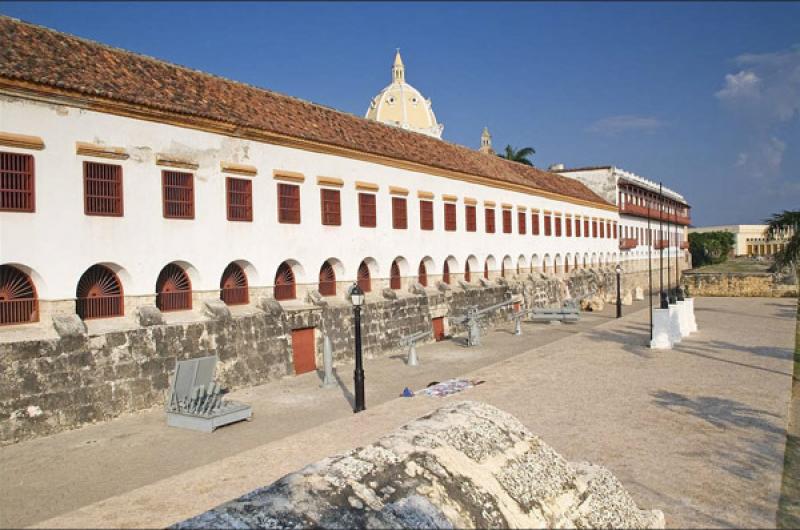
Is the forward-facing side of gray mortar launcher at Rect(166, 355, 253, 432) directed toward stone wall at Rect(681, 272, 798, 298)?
no

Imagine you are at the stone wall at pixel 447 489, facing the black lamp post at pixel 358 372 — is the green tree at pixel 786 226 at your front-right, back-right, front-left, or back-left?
front-right
